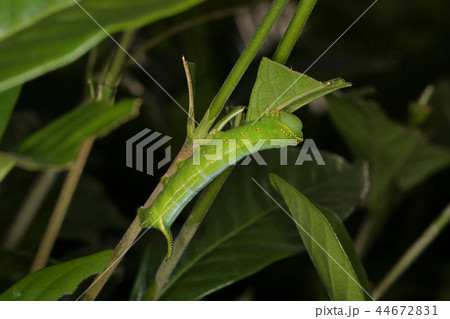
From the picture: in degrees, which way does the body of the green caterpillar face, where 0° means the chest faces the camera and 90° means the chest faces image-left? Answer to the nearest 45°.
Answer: approximately 270°
